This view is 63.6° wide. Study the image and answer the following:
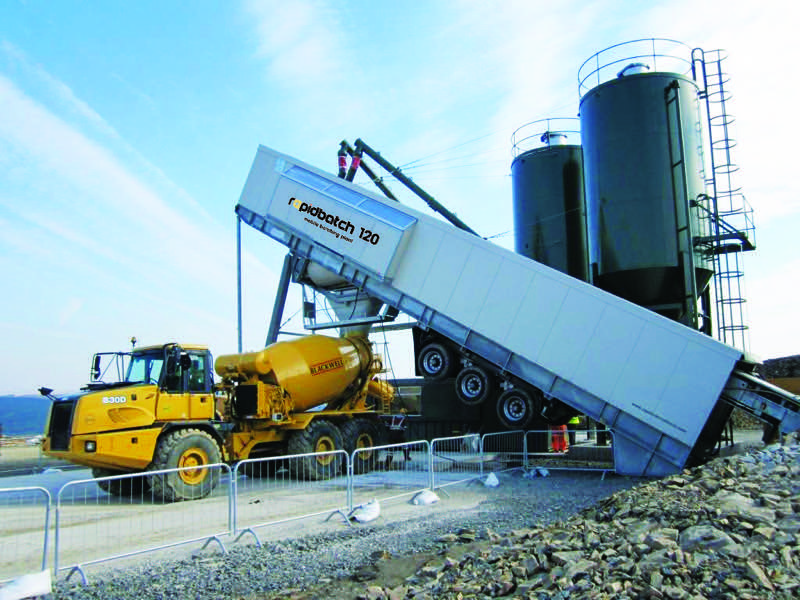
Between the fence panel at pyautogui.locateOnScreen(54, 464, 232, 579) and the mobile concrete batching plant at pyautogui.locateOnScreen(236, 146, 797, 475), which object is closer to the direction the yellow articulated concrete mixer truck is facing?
the fence panel

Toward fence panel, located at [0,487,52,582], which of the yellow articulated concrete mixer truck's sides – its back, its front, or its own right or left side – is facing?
front

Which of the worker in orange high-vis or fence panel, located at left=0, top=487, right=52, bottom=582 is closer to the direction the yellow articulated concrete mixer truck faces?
the fence panel

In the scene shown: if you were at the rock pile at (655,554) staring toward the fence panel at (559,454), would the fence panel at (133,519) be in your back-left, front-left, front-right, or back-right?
front-left

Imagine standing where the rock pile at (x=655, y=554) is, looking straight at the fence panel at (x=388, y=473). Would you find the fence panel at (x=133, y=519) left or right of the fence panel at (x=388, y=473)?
left

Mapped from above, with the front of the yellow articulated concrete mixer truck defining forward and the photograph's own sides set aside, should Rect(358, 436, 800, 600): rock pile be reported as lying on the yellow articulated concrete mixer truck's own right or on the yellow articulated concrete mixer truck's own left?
on the yellow articulated concrete mixer truck's own left

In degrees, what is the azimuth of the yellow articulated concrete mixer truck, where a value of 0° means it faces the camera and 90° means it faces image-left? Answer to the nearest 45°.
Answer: approximately 45°

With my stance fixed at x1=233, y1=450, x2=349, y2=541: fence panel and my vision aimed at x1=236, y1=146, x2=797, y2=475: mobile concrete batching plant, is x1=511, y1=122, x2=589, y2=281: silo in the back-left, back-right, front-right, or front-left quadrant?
front-left

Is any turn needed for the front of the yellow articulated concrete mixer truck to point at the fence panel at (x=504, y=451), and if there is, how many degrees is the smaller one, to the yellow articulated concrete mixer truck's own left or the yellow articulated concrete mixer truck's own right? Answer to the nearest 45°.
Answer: approximately 135° to the yellow articulated concrete mixer truck's own left

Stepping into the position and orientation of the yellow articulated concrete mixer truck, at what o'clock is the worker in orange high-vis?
The worker in orange high-vis is roughly at 7 o'clock from the yellow articulated concrete mixer truck.

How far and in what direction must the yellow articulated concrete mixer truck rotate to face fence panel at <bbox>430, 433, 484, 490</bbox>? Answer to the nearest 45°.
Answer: approximately 135° to its left

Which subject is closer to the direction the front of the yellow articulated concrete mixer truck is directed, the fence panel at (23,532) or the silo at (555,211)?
the fence panel

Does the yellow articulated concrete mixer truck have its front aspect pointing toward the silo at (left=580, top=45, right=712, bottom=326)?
no

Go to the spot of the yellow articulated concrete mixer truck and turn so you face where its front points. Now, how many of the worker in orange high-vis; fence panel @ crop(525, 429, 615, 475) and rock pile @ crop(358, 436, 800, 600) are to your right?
0
